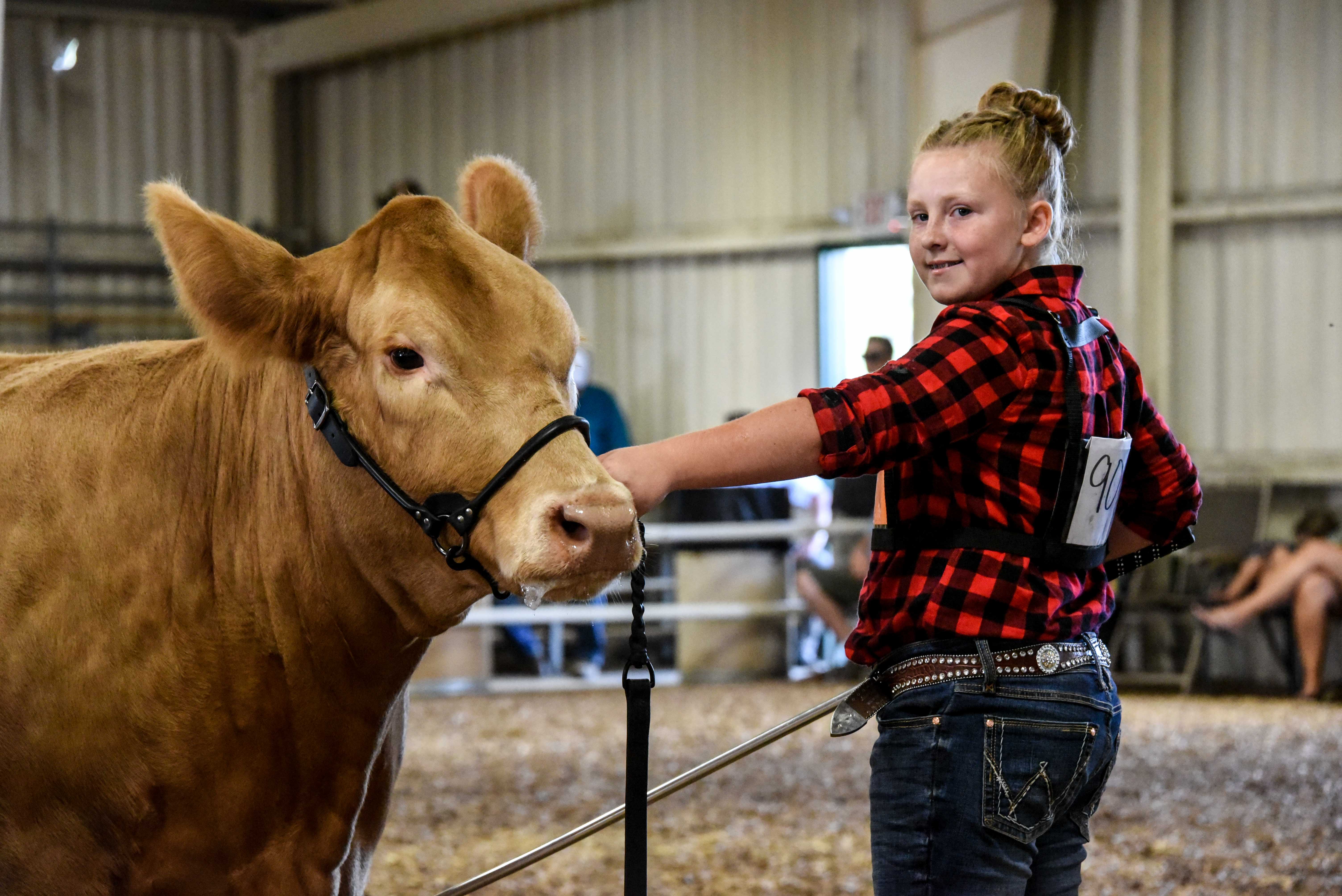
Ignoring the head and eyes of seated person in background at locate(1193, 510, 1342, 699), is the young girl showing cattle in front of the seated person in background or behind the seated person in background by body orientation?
in front

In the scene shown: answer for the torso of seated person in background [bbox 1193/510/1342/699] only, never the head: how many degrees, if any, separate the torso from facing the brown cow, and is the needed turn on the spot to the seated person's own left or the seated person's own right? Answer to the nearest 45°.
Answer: approximately 45° to the seated person's own left

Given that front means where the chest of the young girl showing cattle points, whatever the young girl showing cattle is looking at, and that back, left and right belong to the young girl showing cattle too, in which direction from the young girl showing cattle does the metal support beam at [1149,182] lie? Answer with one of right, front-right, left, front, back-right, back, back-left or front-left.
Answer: front-right

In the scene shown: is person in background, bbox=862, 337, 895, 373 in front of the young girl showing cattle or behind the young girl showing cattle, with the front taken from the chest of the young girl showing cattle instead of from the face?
in front

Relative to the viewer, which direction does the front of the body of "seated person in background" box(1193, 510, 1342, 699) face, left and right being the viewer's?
facing the viewer and to the left of the viewer

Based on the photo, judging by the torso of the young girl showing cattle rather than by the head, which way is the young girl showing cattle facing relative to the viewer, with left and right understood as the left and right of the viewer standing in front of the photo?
facing away from the viewer and to the left of the viewer

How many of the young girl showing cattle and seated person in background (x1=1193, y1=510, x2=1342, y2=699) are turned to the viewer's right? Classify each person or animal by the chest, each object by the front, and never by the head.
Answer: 0

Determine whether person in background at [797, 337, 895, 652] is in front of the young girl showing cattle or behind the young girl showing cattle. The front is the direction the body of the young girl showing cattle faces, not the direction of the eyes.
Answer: in front

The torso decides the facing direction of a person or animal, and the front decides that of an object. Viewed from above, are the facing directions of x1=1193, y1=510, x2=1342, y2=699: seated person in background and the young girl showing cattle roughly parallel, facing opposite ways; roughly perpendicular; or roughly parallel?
roughly perpendicular

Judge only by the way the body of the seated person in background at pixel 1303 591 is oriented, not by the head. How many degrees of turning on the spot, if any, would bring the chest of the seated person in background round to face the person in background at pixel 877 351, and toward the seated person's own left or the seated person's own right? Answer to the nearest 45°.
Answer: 0° — they already face them
